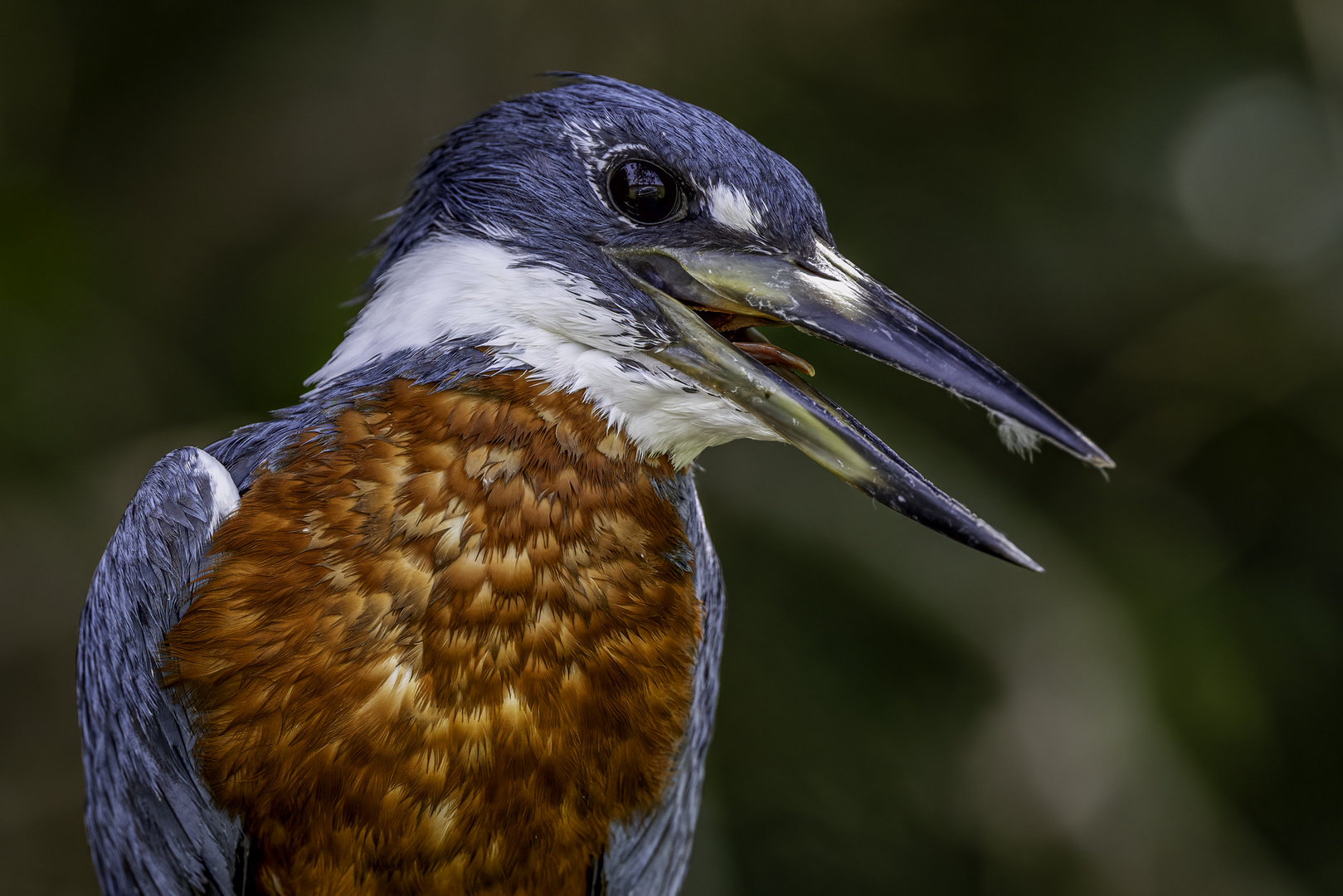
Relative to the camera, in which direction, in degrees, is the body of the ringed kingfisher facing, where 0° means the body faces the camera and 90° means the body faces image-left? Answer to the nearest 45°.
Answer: approximately 315°
